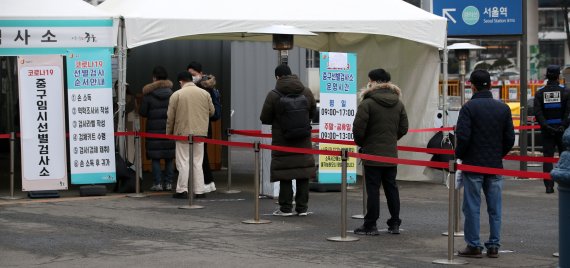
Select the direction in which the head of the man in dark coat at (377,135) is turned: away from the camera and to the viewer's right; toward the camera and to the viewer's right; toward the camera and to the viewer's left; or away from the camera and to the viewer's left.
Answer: away from the camera and to the viewer's left

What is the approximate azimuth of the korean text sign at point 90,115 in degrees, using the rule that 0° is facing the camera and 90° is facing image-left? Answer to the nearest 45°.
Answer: approximately 0°

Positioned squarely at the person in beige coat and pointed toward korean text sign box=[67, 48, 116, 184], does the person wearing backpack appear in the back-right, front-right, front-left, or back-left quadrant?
back-left

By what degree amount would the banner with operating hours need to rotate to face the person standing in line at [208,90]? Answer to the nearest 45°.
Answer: approximately 90° to its right

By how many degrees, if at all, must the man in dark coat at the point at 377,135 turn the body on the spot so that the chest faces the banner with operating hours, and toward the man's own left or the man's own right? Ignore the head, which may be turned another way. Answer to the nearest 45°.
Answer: approximately 45° to the man's own right

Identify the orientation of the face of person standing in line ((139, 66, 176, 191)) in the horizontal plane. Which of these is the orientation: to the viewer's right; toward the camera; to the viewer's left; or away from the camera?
away from the camera

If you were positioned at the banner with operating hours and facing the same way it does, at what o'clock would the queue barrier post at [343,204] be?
The queue barrier post is roughly at 12 o'clock from the banner with operating hours.

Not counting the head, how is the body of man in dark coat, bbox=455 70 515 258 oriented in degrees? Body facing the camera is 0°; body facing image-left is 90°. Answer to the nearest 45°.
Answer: approximately 135°
